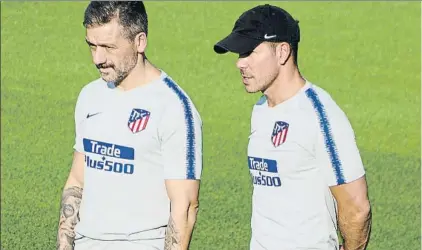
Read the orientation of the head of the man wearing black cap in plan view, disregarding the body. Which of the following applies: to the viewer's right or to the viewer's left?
to the viewer's left

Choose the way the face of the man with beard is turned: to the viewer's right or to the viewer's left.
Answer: to the viewer's left

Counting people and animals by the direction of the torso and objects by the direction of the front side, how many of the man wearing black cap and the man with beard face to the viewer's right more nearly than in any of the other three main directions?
0

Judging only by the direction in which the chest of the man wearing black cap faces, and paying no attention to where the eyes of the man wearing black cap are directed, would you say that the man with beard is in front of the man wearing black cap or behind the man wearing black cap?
in front

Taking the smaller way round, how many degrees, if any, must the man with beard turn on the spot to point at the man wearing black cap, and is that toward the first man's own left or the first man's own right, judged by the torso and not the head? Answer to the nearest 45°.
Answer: approximately 135° to the first man's own left

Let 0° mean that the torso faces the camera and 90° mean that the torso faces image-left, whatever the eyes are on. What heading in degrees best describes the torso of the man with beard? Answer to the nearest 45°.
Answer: approximately 45°

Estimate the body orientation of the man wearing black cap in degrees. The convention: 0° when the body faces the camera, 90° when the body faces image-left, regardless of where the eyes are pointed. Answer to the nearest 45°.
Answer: approximately 45°

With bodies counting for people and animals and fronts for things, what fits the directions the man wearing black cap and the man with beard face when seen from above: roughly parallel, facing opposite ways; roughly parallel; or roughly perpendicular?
roughly parallel
